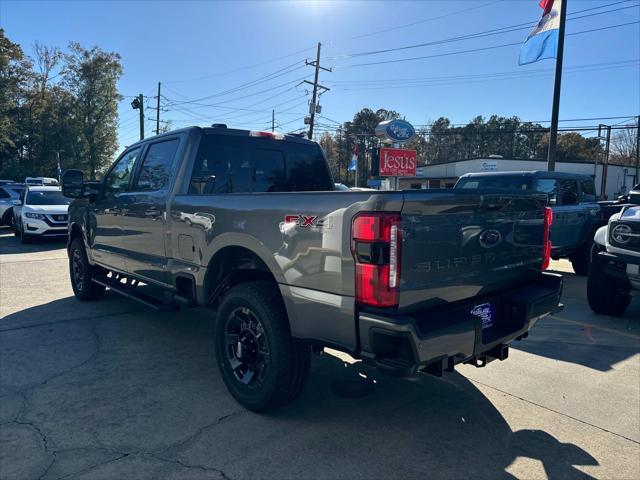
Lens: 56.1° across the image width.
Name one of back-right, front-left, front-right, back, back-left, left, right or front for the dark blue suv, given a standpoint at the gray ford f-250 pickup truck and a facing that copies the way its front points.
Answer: right

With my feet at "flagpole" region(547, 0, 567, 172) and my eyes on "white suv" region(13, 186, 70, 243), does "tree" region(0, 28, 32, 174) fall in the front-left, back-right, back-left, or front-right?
front-right

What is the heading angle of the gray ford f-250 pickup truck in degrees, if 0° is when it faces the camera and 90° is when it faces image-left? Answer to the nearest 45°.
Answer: approximately 135°

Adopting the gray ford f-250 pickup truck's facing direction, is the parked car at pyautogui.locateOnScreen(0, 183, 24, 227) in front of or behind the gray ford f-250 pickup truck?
in front

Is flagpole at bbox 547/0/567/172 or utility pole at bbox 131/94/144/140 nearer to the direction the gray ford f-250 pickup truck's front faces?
the utility pole

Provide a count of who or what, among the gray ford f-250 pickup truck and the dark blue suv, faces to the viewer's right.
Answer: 0
